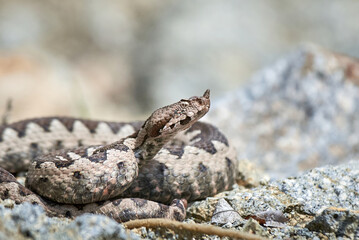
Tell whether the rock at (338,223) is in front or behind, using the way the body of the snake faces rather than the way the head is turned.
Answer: in front

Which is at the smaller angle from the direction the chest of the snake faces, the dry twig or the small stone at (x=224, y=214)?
the small stone

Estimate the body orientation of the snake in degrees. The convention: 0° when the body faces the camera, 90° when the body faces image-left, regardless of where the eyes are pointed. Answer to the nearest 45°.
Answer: approximately 270°

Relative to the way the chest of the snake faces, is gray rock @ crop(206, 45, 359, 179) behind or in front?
in front
